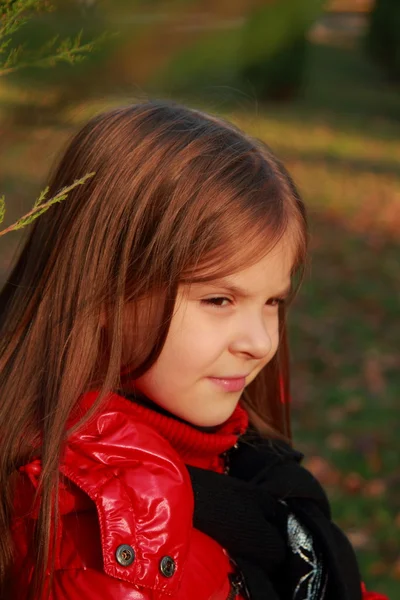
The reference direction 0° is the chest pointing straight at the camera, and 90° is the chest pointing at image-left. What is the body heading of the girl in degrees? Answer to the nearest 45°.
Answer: approximately 315°

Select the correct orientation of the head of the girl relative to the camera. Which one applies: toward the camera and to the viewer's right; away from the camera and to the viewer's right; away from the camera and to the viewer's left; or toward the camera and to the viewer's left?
toward the camera and to the viewer's right
